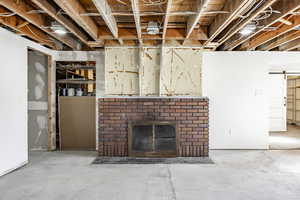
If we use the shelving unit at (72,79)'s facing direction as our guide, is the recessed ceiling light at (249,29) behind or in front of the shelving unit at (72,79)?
in front

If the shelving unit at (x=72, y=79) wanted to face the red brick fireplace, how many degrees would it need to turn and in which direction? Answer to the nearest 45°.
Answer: approximately 45° to its left

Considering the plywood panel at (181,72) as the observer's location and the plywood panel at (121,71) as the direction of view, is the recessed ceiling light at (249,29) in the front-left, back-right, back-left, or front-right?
back-left

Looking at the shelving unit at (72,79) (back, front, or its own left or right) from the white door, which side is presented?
left

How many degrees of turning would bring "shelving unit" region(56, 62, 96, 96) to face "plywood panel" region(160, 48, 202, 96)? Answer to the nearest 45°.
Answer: approximately 45° to its left

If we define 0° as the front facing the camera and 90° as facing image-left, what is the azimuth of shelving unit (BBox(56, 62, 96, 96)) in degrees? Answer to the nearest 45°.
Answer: approximately 0°
